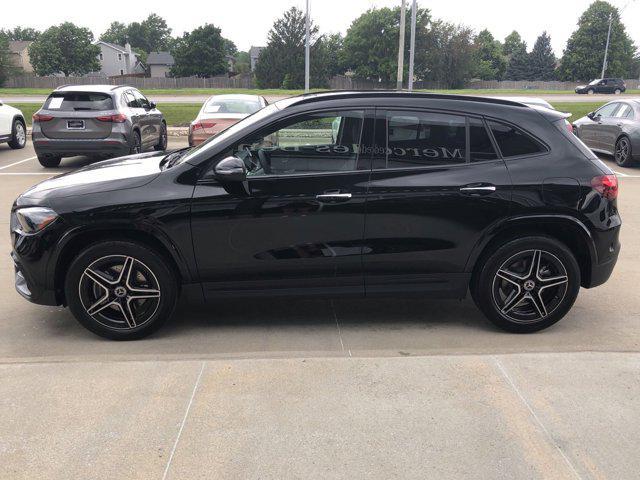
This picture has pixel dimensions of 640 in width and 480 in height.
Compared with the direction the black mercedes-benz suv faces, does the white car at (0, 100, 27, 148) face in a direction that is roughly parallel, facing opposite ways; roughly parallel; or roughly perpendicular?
roughly perpendicular

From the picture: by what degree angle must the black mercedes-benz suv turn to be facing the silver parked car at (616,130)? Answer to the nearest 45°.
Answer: approximately 135° to its right

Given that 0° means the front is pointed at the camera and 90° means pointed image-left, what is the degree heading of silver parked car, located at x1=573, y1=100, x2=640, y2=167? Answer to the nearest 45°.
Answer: approximately 135°

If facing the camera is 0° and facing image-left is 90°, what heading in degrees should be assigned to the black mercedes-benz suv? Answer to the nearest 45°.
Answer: approximately 90°

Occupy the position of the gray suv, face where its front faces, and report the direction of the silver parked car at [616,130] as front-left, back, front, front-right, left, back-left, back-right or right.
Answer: front-right

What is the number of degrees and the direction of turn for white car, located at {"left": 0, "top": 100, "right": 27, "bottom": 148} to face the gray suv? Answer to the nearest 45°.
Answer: approximately 135° to its right

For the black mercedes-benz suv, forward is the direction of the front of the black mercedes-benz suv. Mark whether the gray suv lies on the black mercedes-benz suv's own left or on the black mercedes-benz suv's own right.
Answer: on the black mercedes-benz suv's own right
